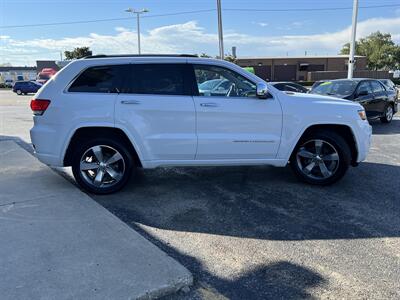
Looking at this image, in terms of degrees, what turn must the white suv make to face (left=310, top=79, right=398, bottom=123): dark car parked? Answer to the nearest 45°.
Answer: approximately 45° to its left

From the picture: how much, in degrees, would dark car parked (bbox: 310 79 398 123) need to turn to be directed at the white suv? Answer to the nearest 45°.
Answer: approximately 45° to its left

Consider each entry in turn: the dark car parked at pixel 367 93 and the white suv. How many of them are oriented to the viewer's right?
1

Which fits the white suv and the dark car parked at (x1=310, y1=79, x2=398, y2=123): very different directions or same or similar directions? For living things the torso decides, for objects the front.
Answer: very different directions

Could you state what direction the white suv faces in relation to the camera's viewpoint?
facing to the right of the viewer

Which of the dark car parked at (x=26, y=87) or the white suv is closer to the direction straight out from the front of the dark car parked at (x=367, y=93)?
the white suv
